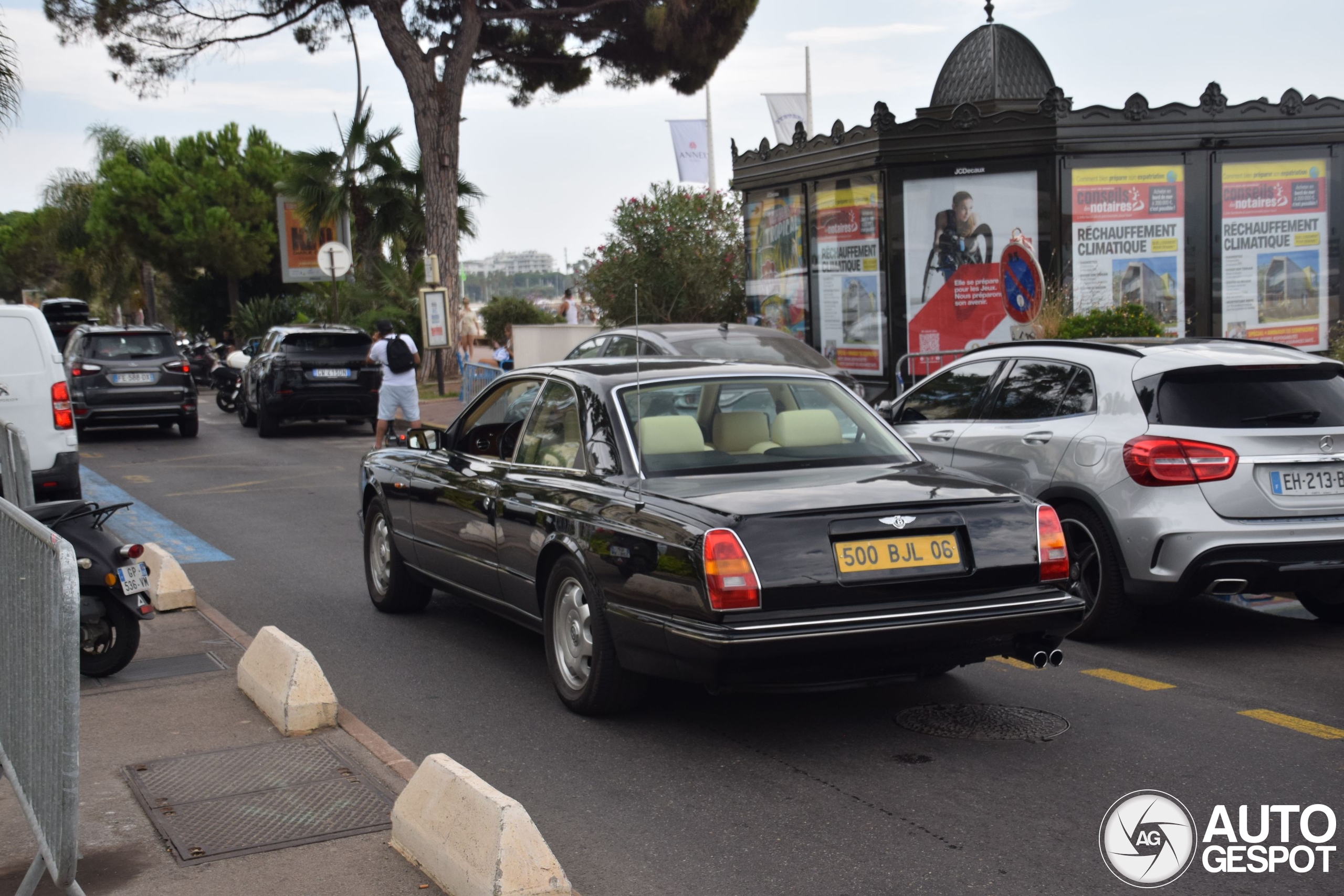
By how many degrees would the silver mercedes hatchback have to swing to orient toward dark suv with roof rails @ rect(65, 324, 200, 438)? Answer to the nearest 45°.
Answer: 0° — it already faces it

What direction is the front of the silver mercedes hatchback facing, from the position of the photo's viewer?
facing away from the viewer and to the left of the viewer

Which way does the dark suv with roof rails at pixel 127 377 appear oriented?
away from the camera

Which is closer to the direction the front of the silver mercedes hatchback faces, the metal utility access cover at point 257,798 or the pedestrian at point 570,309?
the pedestrian

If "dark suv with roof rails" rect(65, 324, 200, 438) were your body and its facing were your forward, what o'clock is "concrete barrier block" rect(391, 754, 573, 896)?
The concrete barrier block is roughly at 6 o'clock from the dark suv with roof rails.

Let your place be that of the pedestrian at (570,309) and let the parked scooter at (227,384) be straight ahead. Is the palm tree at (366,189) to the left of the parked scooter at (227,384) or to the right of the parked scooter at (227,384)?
right

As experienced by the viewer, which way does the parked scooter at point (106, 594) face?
facing away from the viewer and to the left of the viewer

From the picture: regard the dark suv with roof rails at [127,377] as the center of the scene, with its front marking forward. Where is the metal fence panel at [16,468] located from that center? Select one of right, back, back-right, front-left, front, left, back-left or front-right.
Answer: back

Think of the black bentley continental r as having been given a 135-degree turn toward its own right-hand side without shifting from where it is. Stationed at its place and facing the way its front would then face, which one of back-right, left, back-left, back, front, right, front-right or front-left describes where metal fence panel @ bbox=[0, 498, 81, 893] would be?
back-right

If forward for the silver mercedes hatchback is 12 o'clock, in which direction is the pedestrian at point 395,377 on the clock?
The pedestrian is roughly at 12 o'clock from the silver mercedes hatchback.

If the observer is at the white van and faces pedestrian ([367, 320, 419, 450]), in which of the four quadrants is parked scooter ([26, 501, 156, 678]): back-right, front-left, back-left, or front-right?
back-right
